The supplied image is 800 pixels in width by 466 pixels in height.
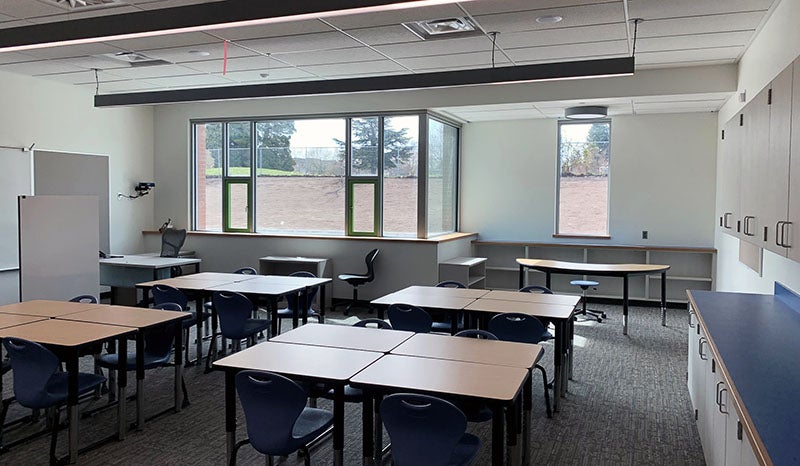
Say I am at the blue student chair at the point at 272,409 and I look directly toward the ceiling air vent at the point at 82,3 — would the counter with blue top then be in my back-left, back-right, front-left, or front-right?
back-right

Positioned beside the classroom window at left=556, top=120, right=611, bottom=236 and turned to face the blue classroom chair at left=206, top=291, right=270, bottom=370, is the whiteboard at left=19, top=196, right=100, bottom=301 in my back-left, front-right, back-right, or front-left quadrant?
front-right

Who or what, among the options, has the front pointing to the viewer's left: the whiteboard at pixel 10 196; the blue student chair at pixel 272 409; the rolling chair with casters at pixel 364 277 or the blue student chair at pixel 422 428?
the rolling chair with casters

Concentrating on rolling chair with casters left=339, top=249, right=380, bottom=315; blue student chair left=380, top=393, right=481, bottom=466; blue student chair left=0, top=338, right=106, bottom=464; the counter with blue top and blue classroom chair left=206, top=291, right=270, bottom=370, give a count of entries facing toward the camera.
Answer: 0

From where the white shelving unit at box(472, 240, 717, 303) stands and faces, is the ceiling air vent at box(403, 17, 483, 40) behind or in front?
in front

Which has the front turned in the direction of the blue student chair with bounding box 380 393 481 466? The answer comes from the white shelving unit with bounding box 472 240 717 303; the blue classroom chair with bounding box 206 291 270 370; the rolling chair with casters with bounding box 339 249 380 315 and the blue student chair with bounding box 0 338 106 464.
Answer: the white shelving unit

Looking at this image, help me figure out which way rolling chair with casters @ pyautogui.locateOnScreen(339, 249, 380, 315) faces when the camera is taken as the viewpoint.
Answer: facing to the left of the viewer

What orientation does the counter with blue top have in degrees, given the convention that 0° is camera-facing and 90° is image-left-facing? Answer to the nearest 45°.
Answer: approximately 90°

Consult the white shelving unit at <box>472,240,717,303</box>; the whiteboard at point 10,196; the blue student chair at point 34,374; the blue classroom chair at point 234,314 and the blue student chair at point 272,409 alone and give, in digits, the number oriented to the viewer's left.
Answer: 0

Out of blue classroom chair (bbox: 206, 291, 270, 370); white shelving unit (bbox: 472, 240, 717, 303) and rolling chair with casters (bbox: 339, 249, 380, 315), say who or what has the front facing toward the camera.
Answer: the white shelving unit

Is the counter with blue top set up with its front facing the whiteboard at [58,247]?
yes

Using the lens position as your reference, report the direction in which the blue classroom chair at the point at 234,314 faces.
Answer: facing away from the viewer and to the right of the viewer

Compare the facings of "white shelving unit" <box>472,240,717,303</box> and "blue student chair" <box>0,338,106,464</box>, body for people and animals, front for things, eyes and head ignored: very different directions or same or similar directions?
very different directions

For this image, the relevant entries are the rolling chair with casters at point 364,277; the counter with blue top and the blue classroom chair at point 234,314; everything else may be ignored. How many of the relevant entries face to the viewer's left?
2

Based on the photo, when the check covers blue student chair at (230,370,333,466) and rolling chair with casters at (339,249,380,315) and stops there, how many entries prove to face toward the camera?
0

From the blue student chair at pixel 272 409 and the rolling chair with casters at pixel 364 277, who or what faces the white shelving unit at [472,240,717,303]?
the blue student chair

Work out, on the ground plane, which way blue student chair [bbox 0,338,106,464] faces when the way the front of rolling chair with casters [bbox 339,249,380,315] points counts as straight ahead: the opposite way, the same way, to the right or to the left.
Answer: to the right

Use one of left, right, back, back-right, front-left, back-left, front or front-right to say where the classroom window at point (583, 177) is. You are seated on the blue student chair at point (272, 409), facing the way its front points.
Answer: front

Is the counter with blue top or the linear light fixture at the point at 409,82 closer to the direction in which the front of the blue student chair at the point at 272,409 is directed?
the linear light fixture

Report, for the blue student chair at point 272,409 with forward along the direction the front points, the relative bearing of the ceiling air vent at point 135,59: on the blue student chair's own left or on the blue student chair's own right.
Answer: on the blue student chair's own left

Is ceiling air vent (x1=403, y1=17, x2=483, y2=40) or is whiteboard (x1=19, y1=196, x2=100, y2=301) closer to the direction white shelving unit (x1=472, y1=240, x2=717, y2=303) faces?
the ceiling air vent
